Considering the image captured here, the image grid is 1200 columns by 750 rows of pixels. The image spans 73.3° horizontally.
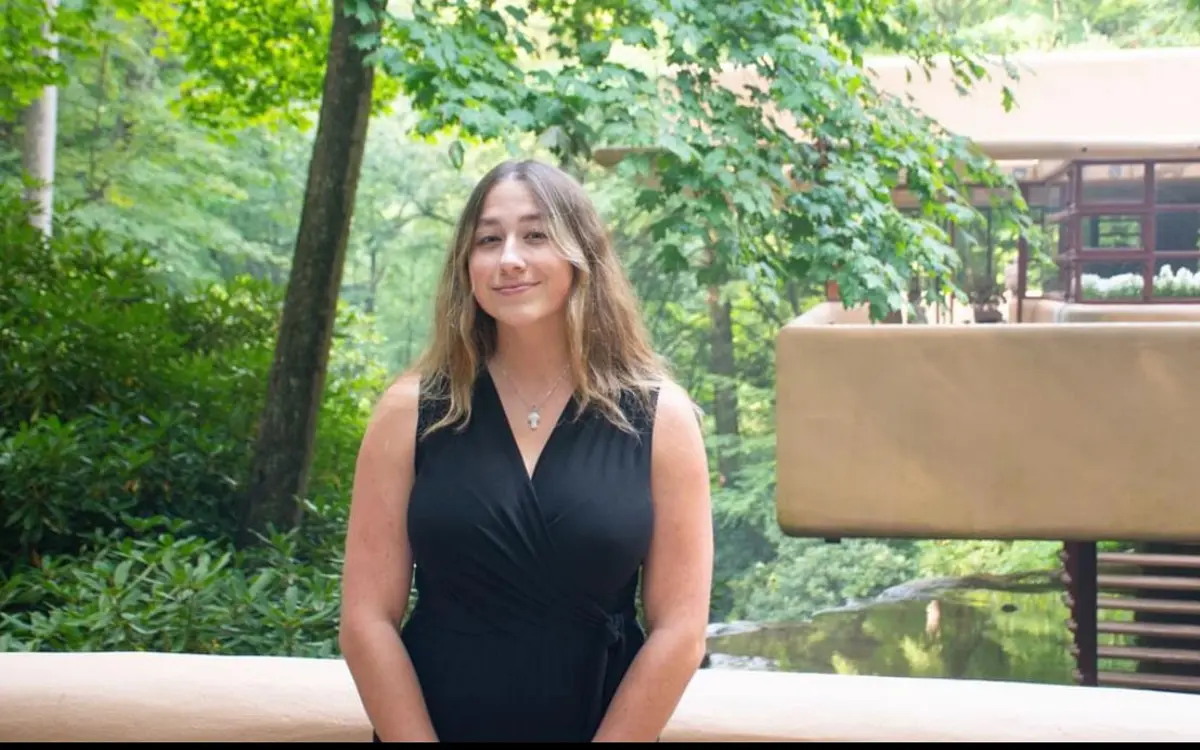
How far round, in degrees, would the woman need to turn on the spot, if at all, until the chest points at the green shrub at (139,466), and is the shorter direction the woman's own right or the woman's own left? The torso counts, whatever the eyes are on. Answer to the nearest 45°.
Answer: approximately 135° to the woman's own right

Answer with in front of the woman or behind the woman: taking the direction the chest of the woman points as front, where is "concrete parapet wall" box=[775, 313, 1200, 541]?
behind

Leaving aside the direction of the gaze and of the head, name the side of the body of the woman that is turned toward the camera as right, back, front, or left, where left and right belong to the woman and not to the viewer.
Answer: front

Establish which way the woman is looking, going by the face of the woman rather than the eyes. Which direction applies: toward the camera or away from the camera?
toward the camera
